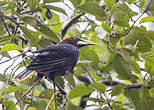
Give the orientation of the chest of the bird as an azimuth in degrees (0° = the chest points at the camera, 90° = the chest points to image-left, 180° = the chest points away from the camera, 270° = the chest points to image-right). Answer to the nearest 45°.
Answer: approximately 270°
